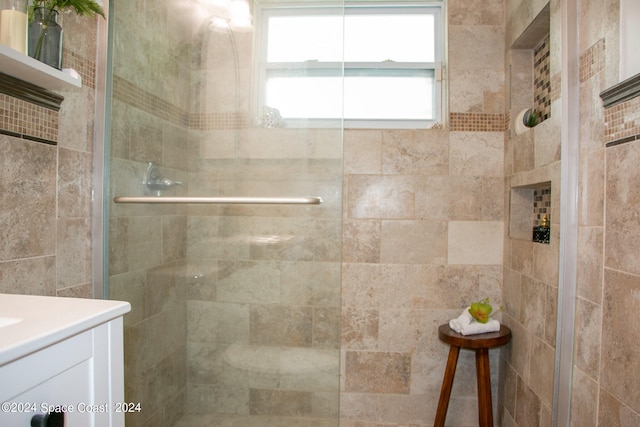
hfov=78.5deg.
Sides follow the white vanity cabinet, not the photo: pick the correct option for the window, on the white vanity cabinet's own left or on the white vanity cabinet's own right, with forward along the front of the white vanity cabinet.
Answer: on the white vanity cabinet's own left

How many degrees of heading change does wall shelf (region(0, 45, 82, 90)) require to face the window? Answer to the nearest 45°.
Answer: approximately 45° to its left

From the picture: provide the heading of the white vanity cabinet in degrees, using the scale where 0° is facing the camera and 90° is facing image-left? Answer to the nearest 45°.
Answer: approximately 315°

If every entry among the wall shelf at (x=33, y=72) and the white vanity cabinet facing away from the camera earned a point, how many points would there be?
0

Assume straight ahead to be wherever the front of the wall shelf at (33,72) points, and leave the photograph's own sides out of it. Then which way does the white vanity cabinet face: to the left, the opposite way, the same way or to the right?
the same way

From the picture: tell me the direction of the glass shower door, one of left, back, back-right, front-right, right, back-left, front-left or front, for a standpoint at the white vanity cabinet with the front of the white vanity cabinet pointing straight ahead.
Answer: left

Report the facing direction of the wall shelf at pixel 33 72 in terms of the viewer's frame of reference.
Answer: facing the viewer and to the right of the viewer
